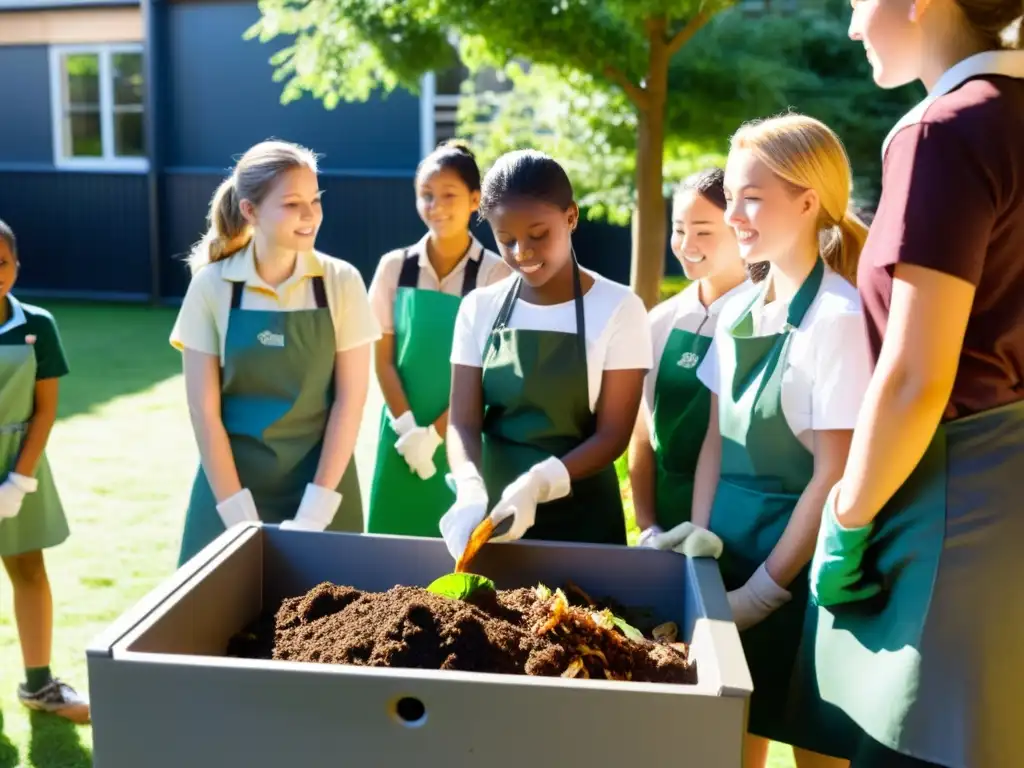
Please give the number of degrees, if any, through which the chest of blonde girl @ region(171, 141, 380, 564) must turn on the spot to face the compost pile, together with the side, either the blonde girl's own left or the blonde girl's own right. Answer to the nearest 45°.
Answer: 0° — they already face it

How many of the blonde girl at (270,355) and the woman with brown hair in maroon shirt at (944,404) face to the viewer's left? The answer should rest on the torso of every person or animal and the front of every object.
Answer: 1

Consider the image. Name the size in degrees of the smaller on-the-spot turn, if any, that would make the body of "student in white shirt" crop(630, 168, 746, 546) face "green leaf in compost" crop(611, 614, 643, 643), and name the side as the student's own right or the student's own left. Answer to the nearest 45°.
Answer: approximately 45° to the student's own left

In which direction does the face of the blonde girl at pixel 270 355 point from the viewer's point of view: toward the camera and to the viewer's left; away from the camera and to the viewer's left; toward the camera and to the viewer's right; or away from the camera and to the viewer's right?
toward the camera and to the viewer's right

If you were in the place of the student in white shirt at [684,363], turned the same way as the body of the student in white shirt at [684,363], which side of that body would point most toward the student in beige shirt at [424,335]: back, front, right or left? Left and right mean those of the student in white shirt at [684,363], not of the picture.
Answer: right

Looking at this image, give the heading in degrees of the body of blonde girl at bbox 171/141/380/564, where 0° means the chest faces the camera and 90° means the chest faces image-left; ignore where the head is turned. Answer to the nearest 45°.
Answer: approximately 0°

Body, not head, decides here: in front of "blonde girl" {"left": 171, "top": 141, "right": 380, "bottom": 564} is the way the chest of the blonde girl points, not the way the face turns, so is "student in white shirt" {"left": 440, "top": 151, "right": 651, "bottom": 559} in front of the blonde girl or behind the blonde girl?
in front

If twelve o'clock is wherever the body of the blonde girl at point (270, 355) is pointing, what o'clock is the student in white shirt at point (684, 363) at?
The student in white shirt is roughly at 10 o'clock from the blonde girl.

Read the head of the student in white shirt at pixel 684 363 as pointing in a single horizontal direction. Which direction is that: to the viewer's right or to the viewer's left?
to the viewer's left

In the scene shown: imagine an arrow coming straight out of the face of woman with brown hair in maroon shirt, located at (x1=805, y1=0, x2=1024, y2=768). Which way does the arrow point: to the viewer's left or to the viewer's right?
to the viewer's left

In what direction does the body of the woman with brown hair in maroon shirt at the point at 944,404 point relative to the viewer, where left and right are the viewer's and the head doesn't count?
facing to the left of the viewer
